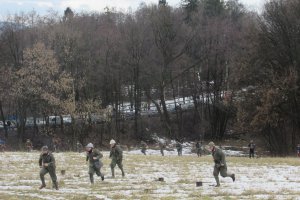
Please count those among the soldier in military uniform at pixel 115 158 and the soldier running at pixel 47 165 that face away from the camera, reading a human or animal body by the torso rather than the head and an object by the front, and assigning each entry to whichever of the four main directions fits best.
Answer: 0

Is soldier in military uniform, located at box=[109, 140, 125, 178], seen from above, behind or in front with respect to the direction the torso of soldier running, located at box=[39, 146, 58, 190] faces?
behind

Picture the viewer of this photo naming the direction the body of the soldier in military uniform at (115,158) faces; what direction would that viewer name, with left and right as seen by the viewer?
facing the viewer and to the left of the viewer

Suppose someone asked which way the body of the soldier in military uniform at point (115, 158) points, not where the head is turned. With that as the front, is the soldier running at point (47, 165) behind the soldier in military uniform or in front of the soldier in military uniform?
in front
